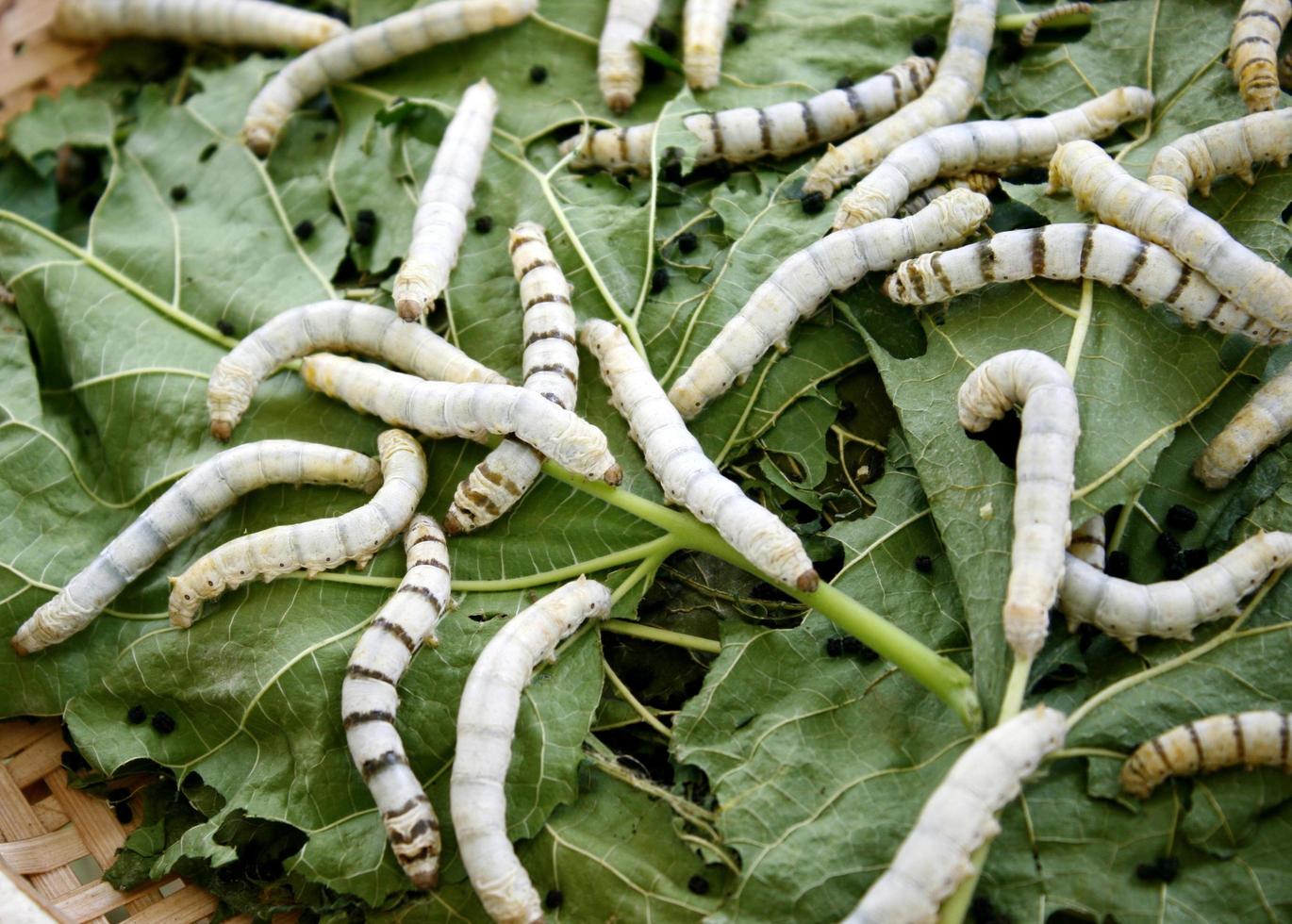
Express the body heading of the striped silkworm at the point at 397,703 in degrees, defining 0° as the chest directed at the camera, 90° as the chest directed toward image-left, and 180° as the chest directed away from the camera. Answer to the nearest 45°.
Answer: approximately 0°

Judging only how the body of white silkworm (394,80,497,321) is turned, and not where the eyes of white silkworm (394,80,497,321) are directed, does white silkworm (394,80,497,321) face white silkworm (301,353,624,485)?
yes

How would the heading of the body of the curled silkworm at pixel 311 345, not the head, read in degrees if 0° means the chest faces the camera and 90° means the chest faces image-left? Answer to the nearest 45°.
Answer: approximately 45°

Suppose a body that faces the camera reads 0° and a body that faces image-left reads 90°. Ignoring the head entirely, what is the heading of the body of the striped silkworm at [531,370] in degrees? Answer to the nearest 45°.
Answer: approximately 45°

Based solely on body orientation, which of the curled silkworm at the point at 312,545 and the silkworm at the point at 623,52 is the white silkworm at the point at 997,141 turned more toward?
the curled silkworm
